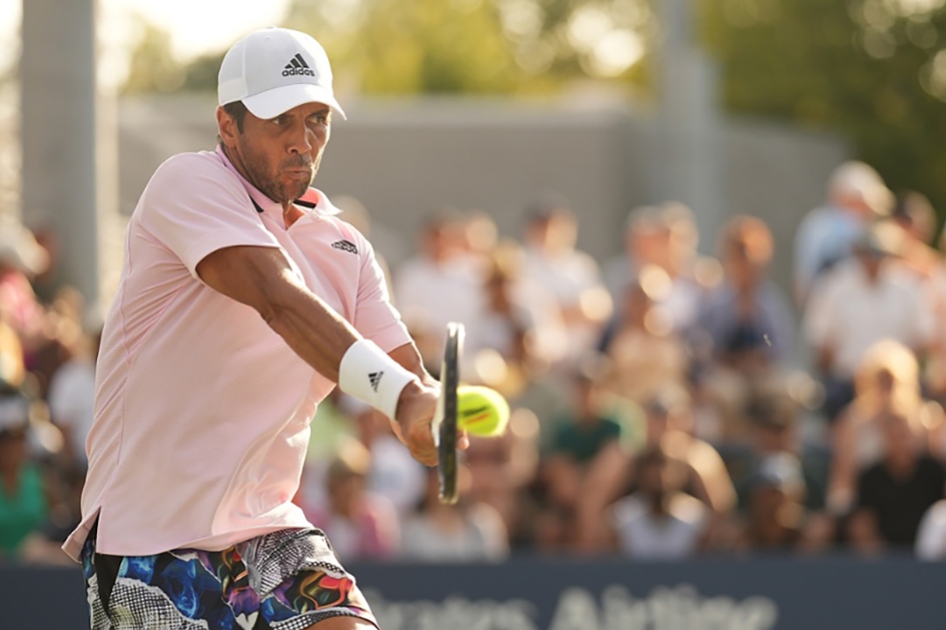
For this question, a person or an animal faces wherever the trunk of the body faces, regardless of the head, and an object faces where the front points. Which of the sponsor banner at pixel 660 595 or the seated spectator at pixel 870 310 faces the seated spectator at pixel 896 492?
the seated spectator at pixel 870 310

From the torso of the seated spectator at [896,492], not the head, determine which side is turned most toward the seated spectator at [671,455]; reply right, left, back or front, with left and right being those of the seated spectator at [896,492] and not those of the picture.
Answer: right

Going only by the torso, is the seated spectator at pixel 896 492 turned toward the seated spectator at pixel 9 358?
no

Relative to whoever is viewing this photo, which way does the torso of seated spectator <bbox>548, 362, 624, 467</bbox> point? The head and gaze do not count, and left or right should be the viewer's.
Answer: facing the viewer

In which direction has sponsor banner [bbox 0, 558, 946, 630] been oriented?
toward the camera

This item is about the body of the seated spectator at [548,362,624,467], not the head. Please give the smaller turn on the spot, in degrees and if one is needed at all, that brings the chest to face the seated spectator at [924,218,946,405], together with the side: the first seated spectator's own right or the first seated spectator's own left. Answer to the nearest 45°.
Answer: approximately 135° to the first seated spectator's own left

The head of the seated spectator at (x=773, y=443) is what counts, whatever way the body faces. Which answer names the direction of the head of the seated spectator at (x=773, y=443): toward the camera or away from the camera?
toward the camera

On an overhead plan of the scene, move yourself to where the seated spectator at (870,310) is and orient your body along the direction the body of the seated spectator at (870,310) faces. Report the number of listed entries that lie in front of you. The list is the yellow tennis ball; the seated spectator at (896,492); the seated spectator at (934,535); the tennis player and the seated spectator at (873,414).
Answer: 5

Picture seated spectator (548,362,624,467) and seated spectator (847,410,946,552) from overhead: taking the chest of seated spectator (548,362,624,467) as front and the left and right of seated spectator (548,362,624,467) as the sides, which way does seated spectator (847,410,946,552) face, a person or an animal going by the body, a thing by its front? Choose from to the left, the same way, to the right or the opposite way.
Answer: the same way

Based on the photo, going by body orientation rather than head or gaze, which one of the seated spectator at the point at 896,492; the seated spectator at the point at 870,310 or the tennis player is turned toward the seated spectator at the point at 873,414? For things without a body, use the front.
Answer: the seated spectator at the point at 870,310

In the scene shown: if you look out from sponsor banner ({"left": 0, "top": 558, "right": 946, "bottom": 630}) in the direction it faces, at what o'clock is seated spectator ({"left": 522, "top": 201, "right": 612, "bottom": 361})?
The seated spectator is roughly at 6 o'clock from the sponsor banner.

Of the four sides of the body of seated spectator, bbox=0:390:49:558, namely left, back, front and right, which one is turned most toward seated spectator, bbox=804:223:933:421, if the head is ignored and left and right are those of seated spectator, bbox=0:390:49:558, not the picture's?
left

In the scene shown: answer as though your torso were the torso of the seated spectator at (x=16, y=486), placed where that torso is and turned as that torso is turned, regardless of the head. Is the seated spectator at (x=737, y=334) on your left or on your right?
on your left

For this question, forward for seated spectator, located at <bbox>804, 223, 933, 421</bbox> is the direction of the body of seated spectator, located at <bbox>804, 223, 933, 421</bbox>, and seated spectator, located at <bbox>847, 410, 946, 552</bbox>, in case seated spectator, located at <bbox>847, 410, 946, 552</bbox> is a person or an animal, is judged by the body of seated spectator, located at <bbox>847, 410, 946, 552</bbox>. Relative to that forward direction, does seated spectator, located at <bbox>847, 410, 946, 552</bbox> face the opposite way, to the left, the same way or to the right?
the same way

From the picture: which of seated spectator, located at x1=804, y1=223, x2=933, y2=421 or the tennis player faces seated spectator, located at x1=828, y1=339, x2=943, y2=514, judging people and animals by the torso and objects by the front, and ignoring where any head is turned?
seated spectator, located at x1=804, y1=223, x2=933, y2=421

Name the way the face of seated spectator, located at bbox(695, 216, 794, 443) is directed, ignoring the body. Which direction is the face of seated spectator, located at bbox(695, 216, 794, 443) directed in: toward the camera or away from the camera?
toward the camera

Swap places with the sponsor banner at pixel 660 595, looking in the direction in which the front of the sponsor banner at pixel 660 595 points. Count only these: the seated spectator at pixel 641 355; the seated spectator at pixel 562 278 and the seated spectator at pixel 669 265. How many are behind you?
3

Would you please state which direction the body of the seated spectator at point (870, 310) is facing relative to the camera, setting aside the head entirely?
toward the camera

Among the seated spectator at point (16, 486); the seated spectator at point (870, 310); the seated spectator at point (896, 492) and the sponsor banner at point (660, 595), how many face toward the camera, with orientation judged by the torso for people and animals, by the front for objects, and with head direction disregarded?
4
